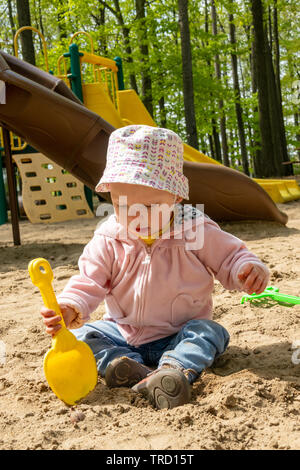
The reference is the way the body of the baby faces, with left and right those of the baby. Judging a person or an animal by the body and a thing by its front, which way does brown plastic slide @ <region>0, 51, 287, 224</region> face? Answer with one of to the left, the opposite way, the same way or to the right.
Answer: to the left

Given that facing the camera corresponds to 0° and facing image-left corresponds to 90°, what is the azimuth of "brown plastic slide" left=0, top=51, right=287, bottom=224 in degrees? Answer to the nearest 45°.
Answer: approximately 270°

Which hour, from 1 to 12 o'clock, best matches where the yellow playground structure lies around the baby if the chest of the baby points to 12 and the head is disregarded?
The yellow playground structure is roughly at 6 o'clock from the baby.

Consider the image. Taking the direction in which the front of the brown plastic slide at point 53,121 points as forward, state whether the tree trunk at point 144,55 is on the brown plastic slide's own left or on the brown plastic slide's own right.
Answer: on the brown plastic slide's own left

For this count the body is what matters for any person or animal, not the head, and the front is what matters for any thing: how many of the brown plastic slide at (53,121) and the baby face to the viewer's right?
1

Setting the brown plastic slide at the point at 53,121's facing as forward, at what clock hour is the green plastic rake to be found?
The green plastic rake is roughly at 2 o'clock from the brown plastic slide.

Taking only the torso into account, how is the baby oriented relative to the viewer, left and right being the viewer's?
facing the viewer

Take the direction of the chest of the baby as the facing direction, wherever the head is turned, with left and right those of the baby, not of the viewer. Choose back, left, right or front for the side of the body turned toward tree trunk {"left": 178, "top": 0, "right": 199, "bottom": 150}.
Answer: back

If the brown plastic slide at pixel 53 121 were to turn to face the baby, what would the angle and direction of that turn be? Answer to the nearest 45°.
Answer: approximately 90° to its right
